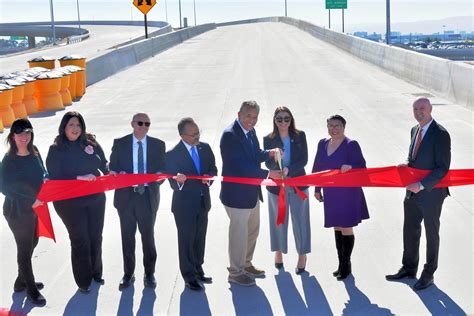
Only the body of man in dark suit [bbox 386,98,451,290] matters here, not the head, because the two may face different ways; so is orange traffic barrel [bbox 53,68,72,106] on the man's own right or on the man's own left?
on the man's own right

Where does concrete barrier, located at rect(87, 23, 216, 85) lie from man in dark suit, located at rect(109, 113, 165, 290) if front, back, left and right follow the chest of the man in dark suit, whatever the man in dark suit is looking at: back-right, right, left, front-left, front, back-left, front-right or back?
back

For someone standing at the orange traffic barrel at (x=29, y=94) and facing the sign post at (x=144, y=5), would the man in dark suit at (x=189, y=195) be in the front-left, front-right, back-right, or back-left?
back-right

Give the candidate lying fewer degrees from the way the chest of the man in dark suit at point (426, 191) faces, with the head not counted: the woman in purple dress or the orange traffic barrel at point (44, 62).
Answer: the woman in purple dress

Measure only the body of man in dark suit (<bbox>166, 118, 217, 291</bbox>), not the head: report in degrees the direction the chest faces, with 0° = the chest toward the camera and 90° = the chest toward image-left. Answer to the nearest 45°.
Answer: approximately 315°

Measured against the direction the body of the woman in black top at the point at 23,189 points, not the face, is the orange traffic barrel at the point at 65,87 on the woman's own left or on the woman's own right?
on the woman's own left

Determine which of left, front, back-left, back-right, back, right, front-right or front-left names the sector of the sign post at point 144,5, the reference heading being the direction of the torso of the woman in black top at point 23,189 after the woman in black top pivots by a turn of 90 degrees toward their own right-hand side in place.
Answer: back-right

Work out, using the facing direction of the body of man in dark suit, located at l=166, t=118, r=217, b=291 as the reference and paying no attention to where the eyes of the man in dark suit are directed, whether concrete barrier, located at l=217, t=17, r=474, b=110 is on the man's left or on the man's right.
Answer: on the man's left

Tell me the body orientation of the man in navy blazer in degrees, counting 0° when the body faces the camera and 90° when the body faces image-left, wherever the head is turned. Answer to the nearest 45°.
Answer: approximately 315°
